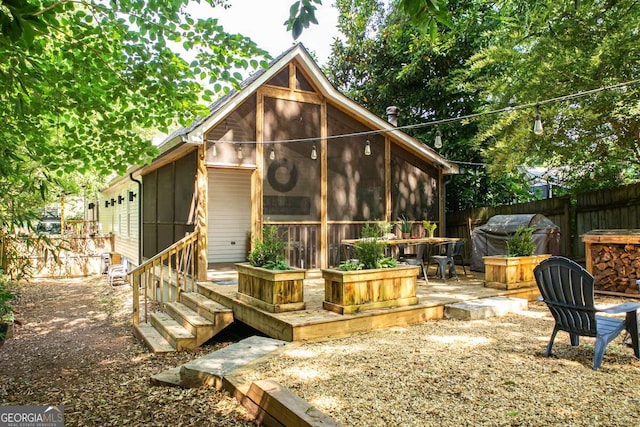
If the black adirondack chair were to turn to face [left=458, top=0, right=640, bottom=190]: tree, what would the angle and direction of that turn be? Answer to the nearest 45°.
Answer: approximately 45° to its left

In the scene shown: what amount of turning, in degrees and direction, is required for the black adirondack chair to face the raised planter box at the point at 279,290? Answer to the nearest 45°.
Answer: approximately 135° to its left

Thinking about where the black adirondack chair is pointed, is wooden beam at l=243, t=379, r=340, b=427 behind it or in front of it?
behind

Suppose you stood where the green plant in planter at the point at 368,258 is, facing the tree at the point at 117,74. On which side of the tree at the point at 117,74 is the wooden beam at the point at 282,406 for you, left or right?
left

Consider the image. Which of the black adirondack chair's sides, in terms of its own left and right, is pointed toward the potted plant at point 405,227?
left

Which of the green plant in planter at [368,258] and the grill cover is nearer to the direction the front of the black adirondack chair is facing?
the grill cover

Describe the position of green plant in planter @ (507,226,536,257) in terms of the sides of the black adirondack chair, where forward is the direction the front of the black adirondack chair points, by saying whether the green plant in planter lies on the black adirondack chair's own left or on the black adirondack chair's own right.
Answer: on the black adirondack chair's own left

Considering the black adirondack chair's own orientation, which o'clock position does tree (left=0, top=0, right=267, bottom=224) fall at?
The tree is roughly at 7 o'clock from the black adirondack chair.
